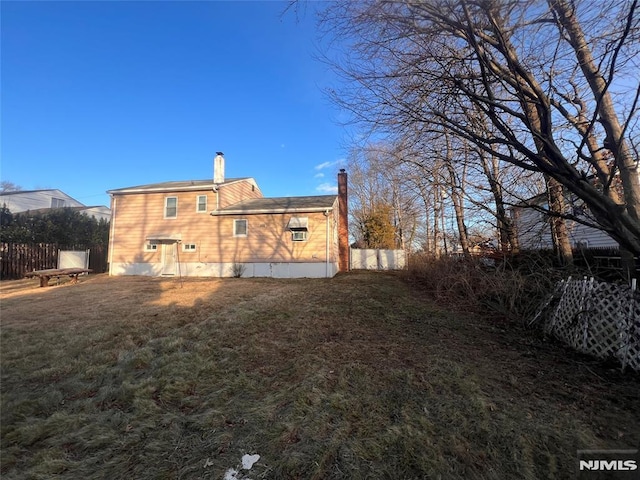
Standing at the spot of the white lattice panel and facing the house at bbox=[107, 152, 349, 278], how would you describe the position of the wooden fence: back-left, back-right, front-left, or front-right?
front-left

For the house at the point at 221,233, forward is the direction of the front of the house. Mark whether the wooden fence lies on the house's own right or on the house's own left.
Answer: on the house's own left

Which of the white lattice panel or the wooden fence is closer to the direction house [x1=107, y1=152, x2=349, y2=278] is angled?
the wooden fence

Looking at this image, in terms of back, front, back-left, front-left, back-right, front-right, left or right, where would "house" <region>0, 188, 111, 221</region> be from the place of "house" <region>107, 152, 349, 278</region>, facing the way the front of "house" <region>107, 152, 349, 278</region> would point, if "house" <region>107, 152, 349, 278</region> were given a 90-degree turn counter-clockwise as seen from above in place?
front-right

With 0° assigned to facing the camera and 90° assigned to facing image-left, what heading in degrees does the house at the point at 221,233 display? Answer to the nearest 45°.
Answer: approximately 180°
